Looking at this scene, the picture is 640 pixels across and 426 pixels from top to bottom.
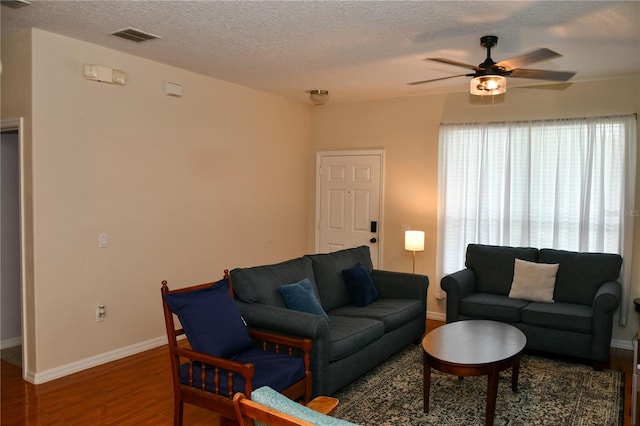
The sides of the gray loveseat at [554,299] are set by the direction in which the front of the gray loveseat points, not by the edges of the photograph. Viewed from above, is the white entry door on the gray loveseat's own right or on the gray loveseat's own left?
on the gray loveseat's own right

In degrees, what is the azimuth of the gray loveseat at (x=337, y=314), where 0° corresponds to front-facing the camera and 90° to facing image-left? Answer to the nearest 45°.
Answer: approximately 315°

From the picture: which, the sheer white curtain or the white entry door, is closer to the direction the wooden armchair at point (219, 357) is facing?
the sheer white curtain

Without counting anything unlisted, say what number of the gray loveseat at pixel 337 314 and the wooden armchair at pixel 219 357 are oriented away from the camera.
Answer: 0

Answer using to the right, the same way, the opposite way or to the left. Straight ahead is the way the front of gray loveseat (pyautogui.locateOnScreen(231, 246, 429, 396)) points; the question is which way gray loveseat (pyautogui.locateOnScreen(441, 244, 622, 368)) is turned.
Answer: to the right

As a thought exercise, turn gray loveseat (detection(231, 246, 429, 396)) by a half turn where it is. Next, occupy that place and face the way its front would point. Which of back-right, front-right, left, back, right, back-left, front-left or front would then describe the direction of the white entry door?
front-right

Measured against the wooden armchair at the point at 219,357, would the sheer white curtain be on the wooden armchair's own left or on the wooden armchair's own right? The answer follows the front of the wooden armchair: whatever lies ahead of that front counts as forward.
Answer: on the wooden armchair's own left

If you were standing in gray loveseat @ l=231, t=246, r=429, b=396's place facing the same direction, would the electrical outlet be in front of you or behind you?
behind

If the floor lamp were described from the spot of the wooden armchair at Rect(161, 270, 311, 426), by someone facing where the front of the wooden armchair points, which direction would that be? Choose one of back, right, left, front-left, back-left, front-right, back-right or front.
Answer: left

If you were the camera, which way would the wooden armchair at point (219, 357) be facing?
facing the viewer and to the right of the viewer

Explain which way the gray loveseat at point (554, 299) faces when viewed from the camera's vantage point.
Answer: facing the viewer and to the left of the viewer

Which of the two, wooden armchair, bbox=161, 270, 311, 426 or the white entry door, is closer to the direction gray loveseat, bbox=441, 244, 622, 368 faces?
the wooden armchair

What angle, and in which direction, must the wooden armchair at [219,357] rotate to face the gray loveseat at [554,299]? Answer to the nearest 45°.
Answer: approximately 45° to its left
